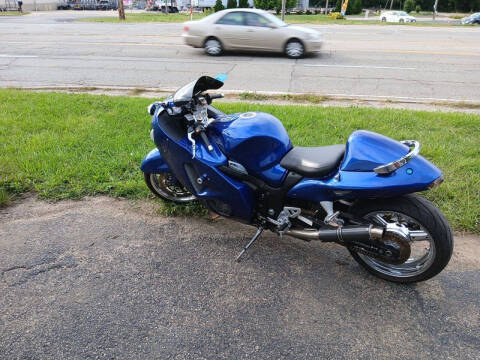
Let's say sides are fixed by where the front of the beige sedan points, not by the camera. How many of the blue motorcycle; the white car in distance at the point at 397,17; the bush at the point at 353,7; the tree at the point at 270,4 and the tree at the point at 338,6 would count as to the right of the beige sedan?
1

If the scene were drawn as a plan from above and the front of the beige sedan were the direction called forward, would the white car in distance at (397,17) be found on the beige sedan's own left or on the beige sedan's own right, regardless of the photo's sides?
on the beige sedan's own left

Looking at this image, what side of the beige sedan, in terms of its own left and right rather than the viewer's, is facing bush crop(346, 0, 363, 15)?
left

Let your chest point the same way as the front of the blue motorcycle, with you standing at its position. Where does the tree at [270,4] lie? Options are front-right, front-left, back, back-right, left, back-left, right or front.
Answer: front-right

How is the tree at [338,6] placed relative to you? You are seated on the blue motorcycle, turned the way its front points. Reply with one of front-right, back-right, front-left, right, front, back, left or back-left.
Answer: front-right

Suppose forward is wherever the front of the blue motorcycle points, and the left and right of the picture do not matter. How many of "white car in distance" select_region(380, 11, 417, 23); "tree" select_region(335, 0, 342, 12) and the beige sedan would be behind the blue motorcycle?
0

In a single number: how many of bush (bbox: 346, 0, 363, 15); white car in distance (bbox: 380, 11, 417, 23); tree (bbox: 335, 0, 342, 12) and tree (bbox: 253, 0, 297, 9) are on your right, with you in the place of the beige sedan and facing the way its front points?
0

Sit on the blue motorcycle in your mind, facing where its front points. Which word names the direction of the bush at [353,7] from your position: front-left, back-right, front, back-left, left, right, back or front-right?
front-right

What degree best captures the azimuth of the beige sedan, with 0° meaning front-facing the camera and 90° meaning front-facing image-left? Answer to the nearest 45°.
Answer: approximately 270°

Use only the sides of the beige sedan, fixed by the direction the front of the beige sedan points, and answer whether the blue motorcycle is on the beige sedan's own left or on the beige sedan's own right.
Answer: on the beige sedan's own right

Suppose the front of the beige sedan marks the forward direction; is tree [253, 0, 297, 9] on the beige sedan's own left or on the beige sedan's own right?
on the beige sedan's own left

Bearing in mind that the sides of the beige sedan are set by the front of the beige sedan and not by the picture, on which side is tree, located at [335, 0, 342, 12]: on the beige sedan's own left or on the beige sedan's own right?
on the beige sedan's own left

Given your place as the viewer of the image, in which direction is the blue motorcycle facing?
facing away from the viewer and to the left of the viewer

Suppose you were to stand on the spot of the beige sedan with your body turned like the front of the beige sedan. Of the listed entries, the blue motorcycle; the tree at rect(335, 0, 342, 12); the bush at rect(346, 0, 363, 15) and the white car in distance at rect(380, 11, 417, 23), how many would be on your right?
1

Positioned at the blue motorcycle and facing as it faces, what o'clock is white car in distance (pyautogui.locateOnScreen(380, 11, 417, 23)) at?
The white car in distance is roughly at 2 o'clock from the blue motorcycle.

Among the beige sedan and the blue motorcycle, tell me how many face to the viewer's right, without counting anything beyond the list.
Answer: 1
